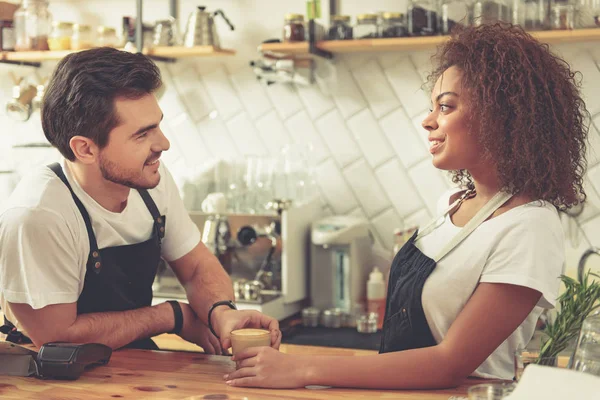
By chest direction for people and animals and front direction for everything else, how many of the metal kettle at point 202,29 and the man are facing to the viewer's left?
1

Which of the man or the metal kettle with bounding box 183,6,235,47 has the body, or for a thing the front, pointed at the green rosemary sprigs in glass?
the man

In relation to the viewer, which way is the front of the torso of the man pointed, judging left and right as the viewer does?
facing the viewer and to the right of the viewer

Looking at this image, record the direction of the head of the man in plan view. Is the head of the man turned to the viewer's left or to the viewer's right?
to the viewer's right

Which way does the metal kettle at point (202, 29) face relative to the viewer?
to the viewer's left

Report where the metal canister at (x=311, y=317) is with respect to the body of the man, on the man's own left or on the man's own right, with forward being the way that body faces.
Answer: on the man's own left

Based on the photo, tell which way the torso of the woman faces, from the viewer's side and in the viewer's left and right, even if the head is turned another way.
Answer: facing to the left of the viewer

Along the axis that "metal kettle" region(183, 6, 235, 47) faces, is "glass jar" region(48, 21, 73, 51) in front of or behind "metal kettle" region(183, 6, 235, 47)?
in front

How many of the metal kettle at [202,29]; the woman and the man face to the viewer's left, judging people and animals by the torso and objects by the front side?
2

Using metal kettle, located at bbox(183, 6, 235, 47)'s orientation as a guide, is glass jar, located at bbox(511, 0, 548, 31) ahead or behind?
behind

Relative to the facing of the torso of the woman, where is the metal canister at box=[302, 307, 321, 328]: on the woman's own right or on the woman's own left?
on the woman's own right

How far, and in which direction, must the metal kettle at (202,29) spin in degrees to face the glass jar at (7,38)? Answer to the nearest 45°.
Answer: approximately 45° to its right

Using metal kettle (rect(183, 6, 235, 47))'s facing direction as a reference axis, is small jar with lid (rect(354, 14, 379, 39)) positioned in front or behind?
behind

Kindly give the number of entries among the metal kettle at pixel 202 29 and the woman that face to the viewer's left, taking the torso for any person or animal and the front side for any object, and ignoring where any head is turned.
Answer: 2
